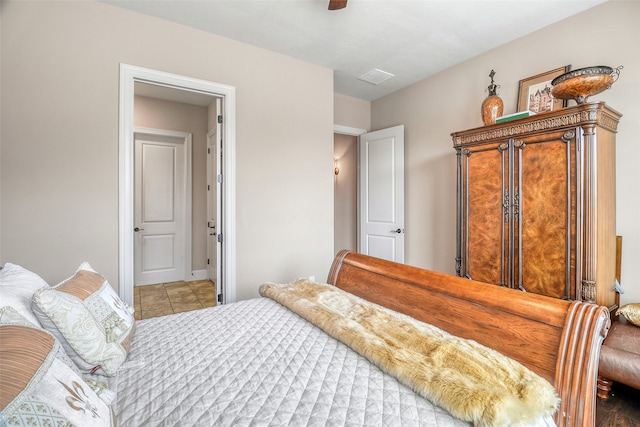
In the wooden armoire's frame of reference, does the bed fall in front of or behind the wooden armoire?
in front

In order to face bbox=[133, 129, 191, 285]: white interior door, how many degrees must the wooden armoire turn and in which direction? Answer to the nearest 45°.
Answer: approximately 45° to its right

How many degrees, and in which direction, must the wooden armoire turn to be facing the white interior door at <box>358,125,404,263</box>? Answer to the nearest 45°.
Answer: approximately 90° to its right

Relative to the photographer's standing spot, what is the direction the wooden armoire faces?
facing the viewer and to the left of the viewer

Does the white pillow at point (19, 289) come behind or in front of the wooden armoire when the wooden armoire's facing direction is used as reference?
in front

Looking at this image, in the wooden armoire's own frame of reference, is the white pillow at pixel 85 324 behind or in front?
in front
